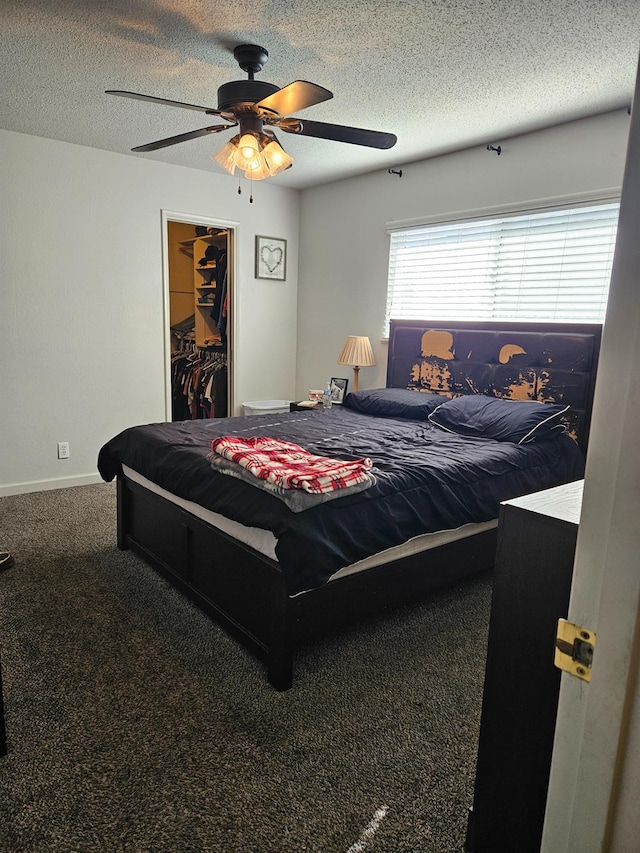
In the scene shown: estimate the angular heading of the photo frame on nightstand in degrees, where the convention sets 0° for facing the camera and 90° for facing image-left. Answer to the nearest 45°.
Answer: approximately 45°

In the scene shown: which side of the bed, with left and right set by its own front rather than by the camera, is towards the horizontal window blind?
back

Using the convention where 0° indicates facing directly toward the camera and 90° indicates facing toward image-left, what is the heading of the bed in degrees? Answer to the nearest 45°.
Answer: approximately 45°

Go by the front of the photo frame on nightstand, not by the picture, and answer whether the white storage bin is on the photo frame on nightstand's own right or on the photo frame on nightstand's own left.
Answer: on the photo frame on nightstand's own right

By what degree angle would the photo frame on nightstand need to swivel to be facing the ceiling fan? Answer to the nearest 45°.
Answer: approximately 45° to its left

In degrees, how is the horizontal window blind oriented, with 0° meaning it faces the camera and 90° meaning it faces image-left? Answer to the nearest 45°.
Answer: approximately 45°

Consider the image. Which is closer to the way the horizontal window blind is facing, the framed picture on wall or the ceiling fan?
the ceiling fan

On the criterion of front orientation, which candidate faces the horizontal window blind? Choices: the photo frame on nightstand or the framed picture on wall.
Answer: the framed picture on wall

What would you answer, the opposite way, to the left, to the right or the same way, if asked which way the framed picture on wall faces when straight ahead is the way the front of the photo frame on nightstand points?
to the left

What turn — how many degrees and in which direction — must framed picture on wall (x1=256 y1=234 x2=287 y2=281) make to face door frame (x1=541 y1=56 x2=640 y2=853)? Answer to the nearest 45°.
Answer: approximately 45° to its right

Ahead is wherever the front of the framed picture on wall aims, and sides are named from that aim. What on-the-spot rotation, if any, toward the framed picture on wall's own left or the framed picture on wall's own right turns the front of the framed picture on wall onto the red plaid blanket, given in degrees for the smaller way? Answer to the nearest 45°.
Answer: approximately 45° to the framed picture on wall's own right
